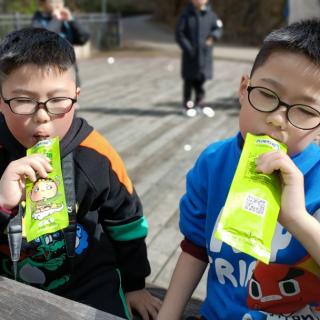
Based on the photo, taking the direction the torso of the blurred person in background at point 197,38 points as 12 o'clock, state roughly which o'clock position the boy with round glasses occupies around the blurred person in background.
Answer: The boy with round glasses is roughly at 12 o'clock from the blurred person in background.

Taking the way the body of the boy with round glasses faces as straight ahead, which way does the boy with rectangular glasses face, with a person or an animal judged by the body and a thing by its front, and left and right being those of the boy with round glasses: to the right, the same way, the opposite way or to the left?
the same way

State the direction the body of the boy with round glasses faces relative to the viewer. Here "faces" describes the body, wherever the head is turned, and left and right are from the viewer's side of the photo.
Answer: facing the viewer

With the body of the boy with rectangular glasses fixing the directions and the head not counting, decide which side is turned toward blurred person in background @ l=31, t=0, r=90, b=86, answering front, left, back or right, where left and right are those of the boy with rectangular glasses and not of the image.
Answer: back

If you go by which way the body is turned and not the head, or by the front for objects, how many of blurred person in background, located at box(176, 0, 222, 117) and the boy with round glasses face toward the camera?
2

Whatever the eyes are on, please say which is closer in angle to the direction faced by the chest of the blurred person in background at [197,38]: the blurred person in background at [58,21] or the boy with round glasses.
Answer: the boy with round glasses

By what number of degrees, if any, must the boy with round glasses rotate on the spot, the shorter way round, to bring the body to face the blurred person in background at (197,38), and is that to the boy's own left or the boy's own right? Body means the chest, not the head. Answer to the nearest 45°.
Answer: approximately 180°

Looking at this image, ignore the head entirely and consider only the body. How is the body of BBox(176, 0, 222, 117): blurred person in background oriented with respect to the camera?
toward the camera

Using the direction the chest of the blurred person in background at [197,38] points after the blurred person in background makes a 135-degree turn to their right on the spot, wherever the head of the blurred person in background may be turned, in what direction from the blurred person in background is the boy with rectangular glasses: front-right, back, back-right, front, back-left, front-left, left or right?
back-left

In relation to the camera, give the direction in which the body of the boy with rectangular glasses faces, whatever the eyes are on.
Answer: toward the camera

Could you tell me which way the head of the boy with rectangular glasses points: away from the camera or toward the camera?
toward the camera

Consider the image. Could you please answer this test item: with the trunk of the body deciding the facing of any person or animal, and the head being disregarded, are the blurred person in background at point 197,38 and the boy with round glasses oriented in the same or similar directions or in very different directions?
same or similar directions

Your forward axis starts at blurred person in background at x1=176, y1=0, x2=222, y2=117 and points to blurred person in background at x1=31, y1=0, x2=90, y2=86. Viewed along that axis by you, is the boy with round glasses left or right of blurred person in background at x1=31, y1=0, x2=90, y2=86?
left
